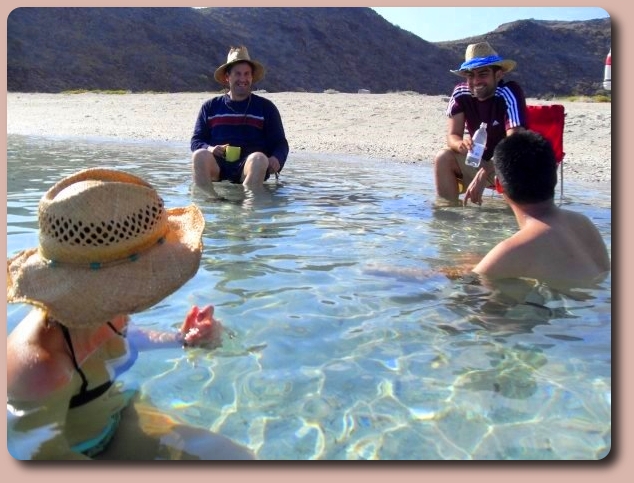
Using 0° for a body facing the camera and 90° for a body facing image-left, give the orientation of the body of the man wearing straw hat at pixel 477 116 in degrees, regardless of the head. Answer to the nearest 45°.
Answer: approximately 45°

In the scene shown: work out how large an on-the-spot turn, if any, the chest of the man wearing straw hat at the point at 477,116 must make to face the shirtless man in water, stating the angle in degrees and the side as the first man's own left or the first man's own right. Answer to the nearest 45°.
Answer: approximately 45° to the first man's own left

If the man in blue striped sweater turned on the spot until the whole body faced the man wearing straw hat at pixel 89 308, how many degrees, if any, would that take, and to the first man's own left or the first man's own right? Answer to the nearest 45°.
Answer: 0° — they already face them

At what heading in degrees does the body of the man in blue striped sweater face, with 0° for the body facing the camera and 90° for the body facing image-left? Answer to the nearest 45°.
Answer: approximately 0°

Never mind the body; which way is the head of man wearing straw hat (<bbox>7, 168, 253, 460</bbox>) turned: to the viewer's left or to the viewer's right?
to the viewer's right

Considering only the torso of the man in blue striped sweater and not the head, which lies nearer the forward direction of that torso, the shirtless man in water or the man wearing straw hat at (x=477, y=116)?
the shirtless man in water

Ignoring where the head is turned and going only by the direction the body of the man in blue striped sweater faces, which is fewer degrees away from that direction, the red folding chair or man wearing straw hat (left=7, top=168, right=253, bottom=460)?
the man wearing straw hat

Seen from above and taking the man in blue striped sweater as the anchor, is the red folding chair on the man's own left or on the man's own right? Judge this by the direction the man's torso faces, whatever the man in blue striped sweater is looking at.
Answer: on the man's own left

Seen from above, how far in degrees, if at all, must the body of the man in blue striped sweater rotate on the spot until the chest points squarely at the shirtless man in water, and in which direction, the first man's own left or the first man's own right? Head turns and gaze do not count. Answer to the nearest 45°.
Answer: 0° — they already face them
